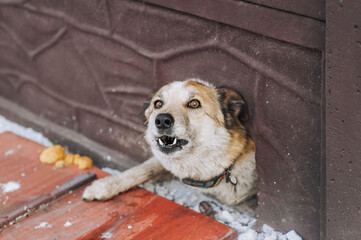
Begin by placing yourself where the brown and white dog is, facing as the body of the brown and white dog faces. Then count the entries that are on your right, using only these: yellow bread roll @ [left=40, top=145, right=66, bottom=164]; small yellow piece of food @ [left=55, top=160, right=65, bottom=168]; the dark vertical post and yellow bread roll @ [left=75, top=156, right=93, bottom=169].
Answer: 3

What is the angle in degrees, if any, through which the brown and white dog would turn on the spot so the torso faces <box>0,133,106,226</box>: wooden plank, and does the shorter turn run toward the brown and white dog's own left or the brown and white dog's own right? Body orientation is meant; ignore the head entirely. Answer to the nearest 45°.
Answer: approximately 90° to the brown and white dog's own right

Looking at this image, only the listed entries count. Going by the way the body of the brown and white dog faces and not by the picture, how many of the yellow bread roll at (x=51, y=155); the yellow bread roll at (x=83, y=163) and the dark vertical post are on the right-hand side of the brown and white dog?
2

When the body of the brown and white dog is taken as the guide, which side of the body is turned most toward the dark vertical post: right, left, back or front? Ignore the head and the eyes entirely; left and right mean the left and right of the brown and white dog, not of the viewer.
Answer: left

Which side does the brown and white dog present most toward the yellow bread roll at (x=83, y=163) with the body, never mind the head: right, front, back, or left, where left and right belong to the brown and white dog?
right

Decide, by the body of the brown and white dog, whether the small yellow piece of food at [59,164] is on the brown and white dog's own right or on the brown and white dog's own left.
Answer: on the brown and white dog's own right

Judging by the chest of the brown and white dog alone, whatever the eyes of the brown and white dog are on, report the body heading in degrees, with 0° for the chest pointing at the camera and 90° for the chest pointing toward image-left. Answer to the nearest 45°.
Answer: approximately 45°
